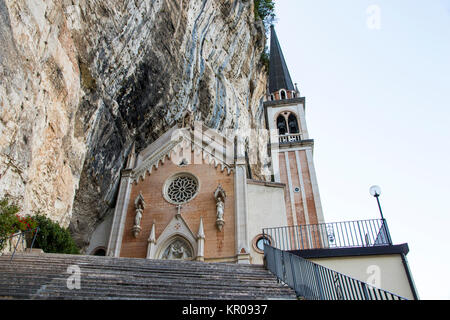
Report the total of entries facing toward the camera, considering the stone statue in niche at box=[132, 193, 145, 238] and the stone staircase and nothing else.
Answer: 2

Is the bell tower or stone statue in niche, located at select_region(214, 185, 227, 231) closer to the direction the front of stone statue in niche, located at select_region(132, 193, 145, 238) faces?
the stone statue in niche

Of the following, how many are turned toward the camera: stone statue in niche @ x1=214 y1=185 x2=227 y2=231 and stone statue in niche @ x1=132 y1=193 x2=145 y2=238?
2

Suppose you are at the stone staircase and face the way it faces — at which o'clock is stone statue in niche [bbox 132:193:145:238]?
The stone statue in niche is roughly at 6 o'clock from the stone staircase.

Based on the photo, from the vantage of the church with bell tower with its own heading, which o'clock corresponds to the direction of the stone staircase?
The stone staircase is roughly at 12 o'clock from the church with bell tower.

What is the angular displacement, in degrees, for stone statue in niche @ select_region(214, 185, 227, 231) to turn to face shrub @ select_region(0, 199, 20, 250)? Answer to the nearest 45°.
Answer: approximately 45° to its right

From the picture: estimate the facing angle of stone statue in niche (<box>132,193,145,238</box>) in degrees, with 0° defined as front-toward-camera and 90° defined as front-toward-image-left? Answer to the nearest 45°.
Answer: approximately 0°

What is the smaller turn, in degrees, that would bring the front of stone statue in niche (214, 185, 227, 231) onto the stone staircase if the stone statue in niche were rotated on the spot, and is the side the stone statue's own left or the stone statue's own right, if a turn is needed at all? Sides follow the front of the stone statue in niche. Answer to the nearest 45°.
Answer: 0° — it already faces it
